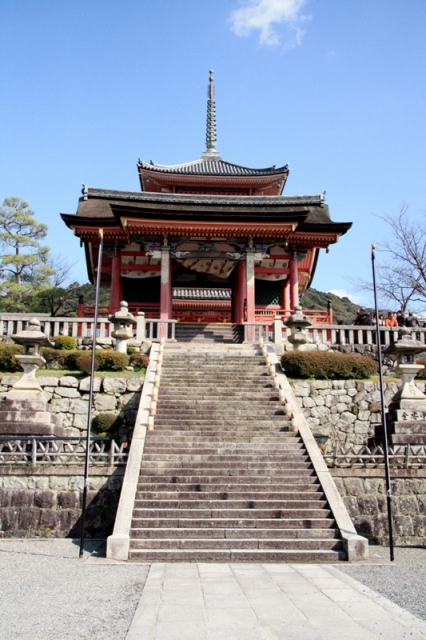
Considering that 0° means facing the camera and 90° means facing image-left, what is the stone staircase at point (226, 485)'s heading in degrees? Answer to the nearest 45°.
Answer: approximately 0°

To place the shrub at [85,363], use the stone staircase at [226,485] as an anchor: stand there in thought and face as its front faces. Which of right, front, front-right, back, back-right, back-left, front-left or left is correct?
back-right

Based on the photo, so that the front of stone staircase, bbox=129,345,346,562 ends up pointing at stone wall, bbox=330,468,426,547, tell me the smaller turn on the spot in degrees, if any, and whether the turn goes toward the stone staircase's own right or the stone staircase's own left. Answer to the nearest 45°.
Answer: approximately 90° to the stone staircase's own left

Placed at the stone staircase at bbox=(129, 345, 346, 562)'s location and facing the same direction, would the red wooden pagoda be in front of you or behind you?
behind

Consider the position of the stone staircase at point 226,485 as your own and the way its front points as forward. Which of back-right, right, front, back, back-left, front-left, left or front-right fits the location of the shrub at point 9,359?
back-right

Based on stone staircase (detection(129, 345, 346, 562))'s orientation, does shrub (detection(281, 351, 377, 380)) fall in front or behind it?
behind
